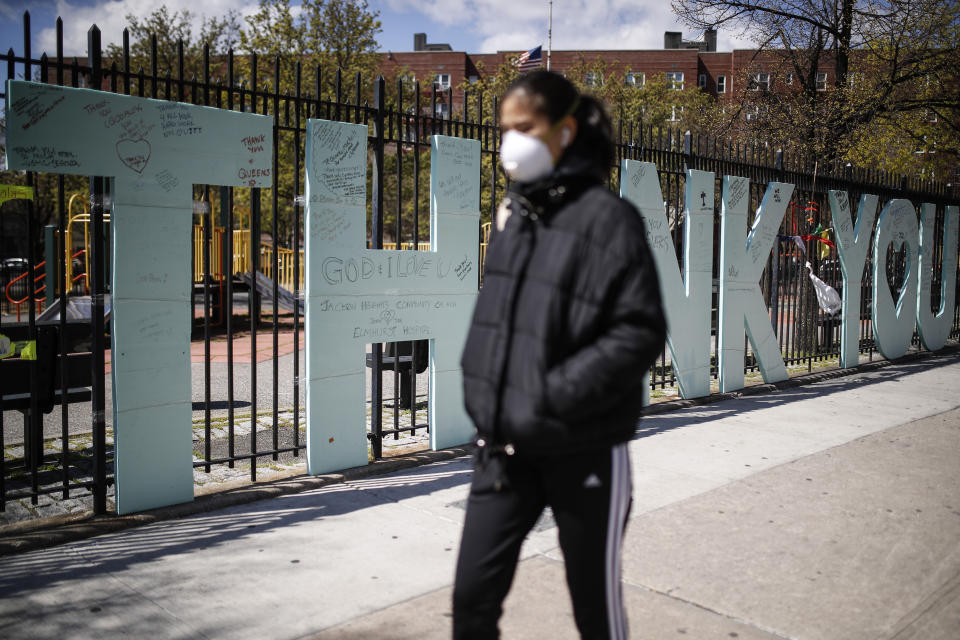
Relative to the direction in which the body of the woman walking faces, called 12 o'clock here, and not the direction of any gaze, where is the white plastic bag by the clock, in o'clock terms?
The white plastic bag is roughly at 5 o'clock from the woman walking.

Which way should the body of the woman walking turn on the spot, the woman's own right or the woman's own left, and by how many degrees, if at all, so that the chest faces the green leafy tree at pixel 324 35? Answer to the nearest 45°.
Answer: approximately 135° to the woman's own right

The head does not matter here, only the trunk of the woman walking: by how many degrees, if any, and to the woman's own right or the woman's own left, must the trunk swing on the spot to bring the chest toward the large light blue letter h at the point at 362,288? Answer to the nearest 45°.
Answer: approximately 135° to the woman's own right

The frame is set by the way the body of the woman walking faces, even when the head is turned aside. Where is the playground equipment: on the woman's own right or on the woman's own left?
on the woman's own right

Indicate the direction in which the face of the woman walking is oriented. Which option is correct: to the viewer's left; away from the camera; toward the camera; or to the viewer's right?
to the viewer's left

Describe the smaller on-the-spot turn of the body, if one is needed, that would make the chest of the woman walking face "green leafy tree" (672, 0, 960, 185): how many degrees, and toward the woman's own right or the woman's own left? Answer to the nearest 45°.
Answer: approximately 135° to the woman's own right

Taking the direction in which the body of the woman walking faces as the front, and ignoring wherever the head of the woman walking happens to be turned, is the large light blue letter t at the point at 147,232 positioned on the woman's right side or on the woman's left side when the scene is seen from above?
on the woman's right side

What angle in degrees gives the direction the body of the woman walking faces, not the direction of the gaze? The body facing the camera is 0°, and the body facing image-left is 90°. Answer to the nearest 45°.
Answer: approximately 45°
